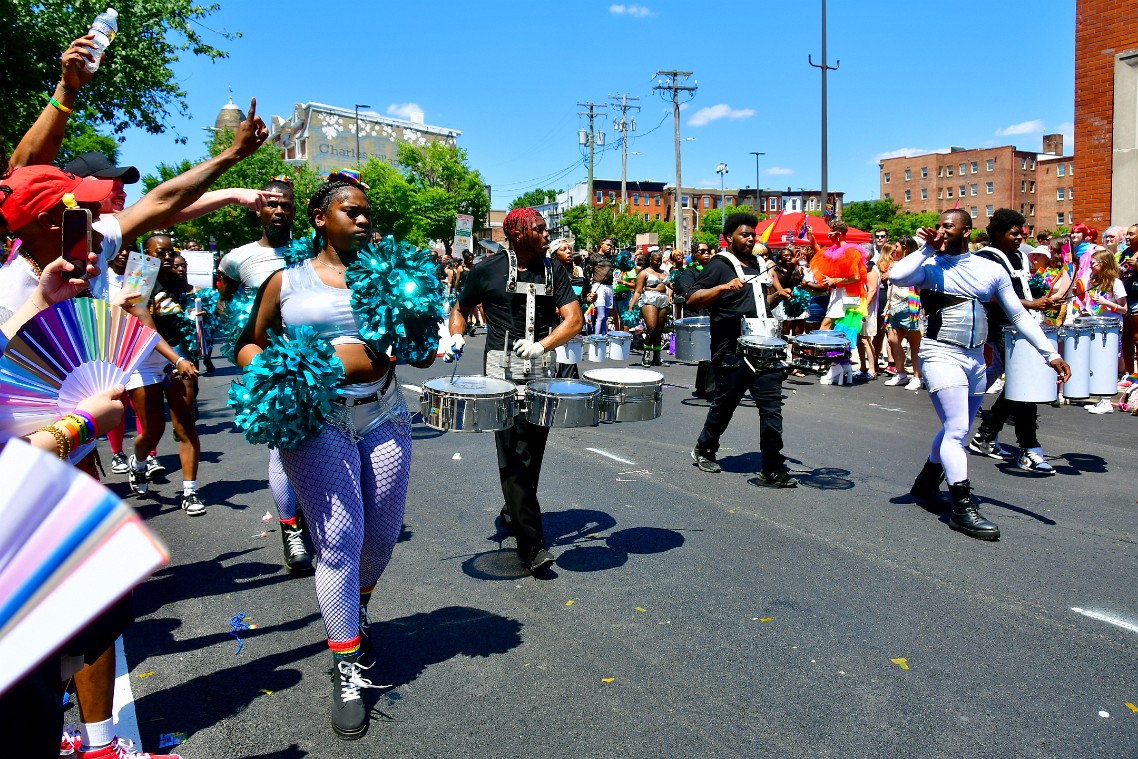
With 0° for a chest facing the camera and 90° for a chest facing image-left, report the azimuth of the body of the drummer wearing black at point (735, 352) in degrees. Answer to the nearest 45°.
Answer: approximately 315°

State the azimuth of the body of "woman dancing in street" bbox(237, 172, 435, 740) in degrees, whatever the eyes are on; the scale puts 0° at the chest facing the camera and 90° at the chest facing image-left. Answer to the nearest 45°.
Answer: approximately 315°

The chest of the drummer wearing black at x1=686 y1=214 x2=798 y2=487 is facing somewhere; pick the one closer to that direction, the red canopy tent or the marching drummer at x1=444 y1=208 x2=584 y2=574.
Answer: the marching drummer

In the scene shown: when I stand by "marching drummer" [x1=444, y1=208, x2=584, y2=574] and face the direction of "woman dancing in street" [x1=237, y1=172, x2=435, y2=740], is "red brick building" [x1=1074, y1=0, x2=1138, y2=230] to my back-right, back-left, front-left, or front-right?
back-left

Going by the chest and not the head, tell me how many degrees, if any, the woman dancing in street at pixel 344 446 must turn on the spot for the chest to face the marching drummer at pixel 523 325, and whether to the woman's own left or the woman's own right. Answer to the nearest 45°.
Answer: approximately 90° to the woman's own left

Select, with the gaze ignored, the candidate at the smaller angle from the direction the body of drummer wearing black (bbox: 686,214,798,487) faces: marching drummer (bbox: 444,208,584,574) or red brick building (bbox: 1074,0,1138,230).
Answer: the marching drummer
